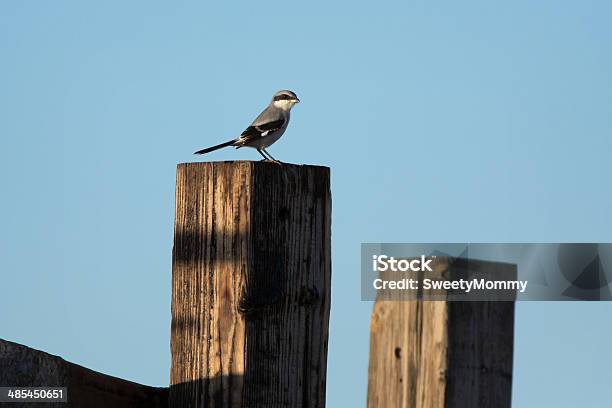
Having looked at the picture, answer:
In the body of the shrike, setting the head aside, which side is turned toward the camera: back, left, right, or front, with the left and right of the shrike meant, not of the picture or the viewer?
right
